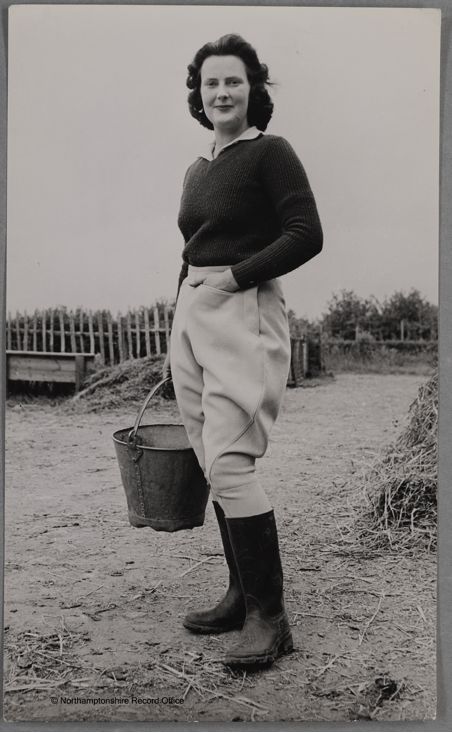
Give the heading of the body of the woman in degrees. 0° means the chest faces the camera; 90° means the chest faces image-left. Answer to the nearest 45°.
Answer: approximately 45°

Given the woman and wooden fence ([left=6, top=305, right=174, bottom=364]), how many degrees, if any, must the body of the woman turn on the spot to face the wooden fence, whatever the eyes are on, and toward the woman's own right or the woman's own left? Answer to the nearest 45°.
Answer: approximately 90° to the woman's own right

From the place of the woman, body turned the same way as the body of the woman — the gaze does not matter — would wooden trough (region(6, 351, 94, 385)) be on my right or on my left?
on my right

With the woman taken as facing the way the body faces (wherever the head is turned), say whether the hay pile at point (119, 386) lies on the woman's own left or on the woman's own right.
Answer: on the woman's own right

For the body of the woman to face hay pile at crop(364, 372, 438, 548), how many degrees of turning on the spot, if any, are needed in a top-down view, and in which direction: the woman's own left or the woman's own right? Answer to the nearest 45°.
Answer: approximately 180°
